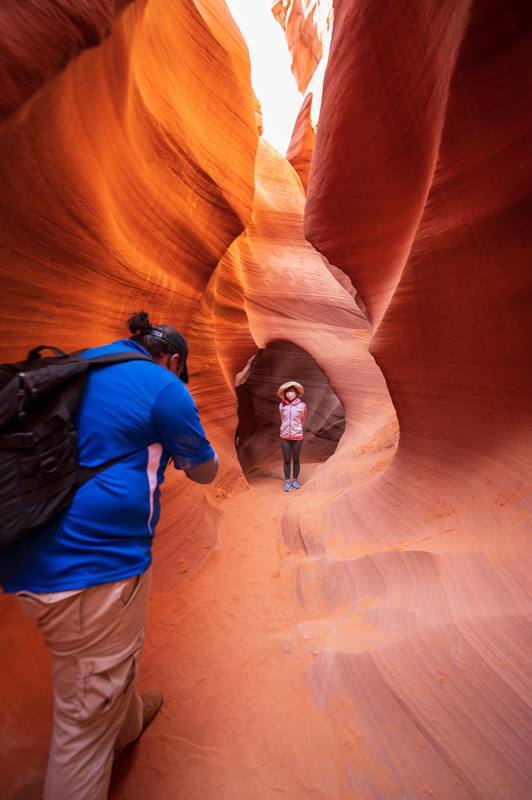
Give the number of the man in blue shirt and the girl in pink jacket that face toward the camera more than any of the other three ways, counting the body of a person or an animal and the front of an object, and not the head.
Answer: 1

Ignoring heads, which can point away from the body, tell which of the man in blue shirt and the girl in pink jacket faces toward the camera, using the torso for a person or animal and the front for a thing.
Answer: the girl in pink jacket

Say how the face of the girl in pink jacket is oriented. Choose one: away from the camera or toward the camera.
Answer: toward the camera

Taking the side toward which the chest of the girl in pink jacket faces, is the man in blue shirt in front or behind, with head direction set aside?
in front

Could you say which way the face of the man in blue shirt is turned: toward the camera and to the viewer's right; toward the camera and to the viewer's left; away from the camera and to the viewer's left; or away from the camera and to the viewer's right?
away from the camera and to the viewer's right

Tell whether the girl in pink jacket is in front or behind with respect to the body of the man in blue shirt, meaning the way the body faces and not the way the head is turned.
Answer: in front

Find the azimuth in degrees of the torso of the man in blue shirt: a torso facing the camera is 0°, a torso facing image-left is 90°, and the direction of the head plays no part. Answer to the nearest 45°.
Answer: approximately 225°

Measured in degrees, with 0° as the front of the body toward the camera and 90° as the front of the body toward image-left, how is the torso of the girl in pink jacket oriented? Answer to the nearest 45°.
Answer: approximately 0°

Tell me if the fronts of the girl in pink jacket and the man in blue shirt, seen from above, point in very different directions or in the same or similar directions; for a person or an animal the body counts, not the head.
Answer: very different directions
